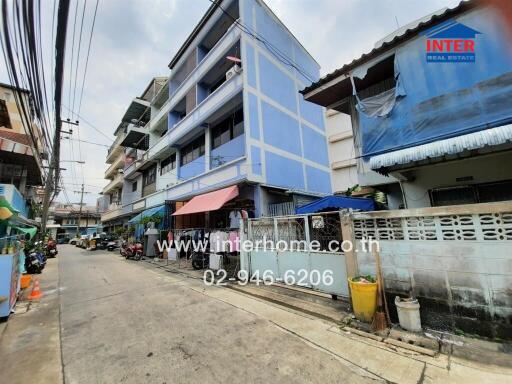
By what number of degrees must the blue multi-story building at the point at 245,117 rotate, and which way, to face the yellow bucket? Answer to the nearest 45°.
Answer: approximately 45° to its left

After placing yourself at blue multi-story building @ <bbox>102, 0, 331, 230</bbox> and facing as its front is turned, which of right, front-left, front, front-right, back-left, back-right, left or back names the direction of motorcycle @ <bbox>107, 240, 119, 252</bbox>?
right

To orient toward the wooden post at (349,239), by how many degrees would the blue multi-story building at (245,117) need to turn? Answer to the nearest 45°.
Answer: approximately 45° to its left

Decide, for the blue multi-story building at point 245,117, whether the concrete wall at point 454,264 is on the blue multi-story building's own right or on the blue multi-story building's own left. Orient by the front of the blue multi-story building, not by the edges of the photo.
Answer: on the blue multi-story building's own left

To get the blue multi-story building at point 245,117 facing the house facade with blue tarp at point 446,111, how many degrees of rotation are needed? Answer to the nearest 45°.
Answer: approximately 90° to its left

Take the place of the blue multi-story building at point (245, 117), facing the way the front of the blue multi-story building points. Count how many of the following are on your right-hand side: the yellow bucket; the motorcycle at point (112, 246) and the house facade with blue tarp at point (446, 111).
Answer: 1

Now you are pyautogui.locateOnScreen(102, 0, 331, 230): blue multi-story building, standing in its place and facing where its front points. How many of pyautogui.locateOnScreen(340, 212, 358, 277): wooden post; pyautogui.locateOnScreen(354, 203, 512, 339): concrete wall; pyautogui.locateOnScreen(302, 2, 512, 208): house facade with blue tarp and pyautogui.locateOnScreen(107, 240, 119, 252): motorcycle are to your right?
1

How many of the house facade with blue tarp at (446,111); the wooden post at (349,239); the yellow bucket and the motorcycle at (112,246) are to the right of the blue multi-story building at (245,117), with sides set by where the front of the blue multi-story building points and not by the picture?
1

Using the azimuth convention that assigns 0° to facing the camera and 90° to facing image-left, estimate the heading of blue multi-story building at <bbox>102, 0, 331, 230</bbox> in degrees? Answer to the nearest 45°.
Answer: approximately 45°
